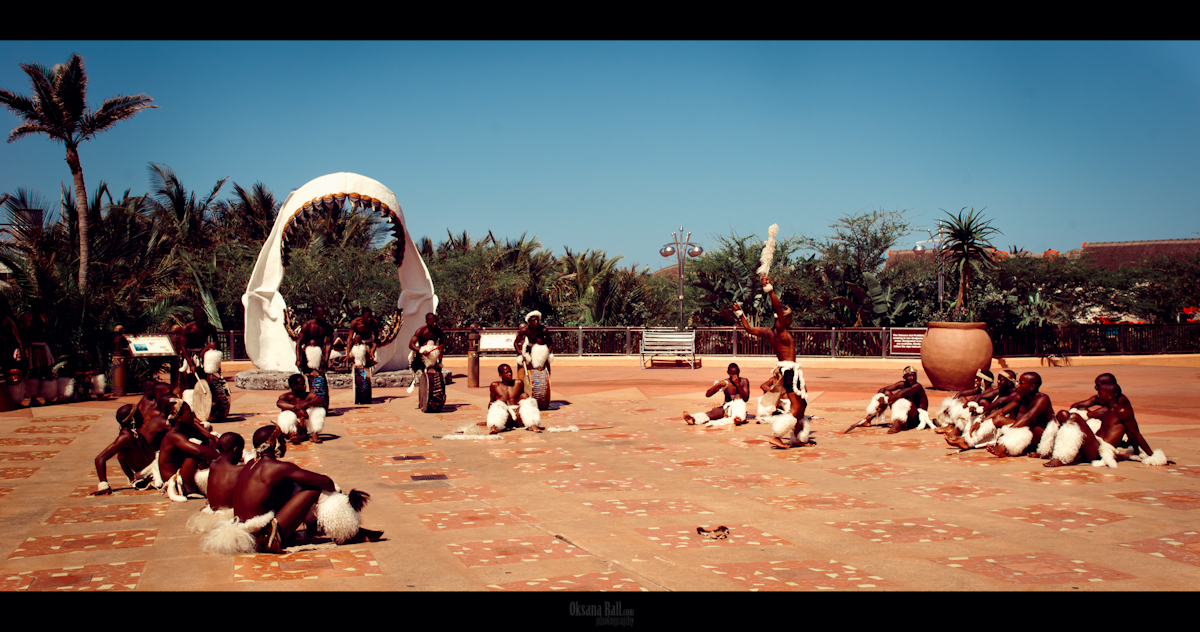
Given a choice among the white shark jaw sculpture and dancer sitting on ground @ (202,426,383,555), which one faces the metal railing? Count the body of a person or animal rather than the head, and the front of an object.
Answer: the dancer sitting on ground

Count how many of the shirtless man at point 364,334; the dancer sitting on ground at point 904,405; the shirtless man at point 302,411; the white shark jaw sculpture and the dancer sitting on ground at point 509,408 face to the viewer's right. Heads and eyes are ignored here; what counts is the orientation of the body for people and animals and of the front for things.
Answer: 0

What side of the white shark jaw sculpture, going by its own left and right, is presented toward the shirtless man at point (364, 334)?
front

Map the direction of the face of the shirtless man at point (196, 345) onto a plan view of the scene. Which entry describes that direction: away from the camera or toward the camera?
toward the camera

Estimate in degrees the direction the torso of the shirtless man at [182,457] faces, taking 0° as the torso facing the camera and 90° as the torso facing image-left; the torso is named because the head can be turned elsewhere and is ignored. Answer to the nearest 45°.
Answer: approximately 270°

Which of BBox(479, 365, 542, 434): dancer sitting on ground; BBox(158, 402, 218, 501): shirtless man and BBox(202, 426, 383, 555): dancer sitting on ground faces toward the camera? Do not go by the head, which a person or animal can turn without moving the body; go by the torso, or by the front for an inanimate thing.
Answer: BBox(479, 365, 542, 434): dancer sitting on ground

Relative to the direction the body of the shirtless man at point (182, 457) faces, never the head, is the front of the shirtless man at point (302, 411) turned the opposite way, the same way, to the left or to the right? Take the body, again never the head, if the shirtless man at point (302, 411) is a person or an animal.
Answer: to the right

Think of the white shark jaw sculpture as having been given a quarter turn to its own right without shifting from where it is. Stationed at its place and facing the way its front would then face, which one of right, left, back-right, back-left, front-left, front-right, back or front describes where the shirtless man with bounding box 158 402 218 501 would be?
left

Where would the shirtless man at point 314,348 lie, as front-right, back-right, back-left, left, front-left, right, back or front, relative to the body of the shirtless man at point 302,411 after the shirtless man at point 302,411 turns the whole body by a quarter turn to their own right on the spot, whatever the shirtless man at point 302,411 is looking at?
right

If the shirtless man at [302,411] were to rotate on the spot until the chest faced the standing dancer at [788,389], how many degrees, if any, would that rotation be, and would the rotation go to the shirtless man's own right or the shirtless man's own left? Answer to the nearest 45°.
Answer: approximately 45° to the shirtless man's own left

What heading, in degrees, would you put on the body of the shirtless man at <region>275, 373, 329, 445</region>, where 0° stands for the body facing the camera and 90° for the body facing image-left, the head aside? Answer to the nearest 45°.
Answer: approximately 0°

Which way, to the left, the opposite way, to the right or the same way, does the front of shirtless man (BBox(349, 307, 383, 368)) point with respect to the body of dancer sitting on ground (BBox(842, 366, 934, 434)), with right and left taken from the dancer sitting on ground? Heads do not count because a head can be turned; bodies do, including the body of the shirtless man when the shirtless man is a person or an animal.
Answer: to the left

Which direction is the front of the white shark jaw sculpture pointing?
toward the camera

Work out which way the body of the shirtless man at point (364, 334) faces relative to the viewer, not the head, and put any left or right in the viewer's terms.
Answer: facing the viewer

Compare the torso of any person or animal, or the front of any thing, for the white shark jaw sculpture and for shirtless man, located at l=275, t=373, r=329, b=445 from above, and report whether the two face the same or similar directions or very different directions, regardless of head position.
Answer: same or similar directions

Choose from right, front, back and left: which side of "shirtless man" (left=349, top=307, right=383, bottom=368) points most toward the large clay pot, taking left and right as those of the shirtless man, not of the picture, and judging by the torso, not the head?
left

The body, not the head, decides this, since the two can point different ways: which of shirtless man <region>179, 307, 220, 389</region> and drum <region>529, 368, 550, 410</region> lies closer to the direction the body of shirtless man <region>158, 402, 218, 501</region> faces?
the drum

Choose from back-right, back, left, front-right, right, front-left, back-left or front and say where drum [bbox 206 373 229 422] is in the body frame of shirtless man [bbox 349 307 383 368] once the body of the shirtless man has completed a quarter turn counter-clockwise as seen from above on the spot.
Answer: back-right
